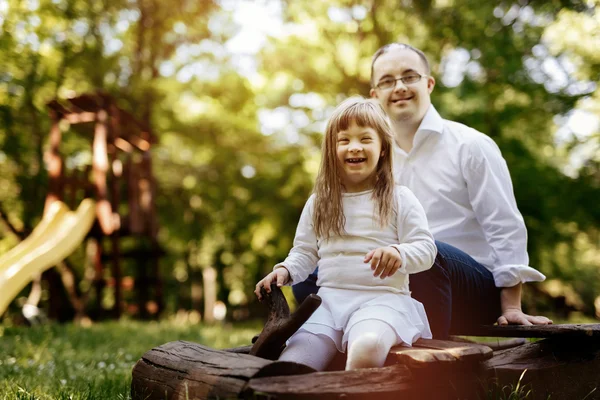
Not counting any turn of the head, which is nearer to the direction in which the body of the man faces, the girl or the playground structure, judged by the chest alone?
the girl

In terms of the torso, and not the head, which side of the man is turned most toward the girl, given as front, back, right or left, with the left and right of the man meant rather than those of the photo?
front

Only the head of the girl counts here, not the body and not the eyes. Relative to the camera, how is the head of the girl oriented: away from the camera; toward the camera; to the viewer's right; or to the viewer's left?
toward the camera

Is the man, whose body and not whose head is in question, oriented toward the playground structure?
no

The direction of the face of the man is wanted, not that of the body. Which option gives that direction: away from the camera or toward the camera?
toward the camera

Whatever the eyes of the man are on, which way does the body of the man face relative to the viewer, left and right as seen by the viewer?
facing the viewer and to the left of the viewer
